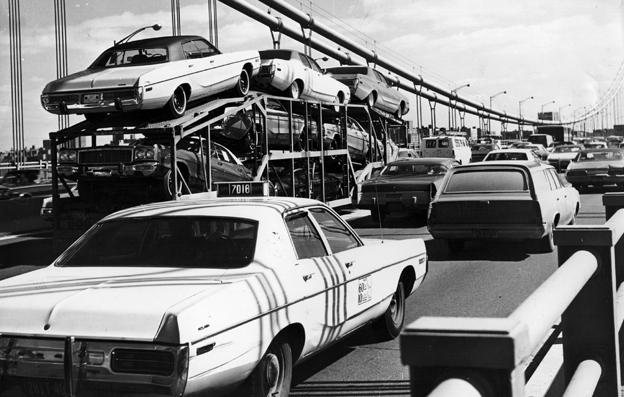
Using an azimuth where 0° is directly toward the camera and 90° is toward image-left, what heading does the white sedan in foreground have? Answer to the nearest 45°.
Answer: approximately 225°

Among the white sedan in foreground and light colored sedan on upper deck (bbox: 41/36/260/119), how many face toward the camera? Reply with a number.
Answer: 0

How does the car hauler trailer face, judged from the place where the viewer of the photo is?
facing away from the viewer and to the right of the viewer

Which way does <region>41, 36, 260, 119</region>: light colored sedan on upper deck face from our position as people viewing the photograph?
facing away from the viewer and to the right of the viewer

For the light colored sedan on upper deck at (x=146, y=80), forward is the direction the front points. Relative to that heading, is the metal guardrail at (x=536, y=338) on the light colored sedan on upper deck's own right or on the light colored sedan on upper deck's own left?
on the light colored sedan on upper deck's own right

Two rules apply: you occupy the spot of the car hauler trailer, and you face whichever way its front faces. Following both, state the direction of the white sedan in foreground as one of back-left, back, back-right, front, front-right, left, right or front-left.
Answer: back-right

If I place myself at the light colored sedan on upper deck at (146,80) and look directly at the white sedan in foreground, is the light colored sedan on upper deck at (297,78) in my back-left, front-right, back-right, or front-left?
back-left
